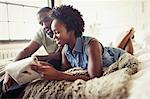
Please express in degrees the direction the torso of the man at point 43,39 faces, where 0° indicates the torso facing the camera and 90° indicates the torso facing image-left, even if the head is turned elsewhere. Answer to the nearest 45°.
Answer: approximately 0°

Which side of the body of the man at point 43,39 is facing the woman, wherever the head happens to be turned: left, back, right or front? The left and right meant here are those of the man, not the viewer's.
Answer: left
